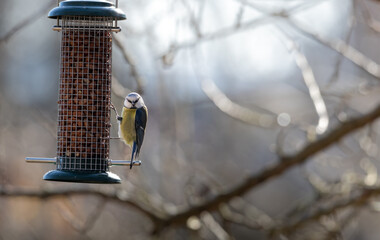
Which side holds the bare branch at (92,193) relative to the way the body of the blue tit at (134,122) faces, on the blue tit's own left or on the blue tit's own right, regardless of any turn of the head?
on the blue tit's own right

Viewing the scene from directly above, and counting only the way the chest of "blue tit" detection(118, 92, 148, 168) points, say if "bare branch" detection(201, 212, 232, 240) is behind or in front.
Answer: behind

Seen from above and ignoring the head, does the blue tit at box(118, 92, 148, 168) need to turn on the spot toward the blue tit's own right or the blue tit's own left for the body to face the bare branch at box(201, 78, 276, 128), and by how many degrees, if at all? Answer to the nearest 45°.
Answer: approximately 180°

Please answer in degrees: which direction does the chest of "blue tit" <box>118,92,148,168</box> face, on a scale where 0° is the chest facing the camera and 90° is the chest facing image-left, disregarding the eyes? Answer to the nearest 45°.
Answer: approximately 45°

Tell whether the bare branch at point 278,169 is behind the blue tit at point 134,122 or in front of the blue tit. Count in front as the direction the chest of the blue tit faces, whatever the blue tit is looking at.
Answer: behind

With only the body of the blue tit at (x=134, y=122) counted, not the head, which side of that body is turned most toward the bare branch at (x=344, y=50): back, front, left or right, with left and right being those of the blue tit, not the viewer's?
back

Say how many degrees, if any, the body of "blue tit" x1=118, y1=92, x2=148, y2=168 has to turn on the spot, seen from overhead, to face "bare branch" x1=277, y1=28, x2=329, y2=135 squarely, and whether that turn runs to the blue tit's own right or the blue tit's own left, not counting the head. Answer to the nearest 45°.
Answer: approximately 180°
